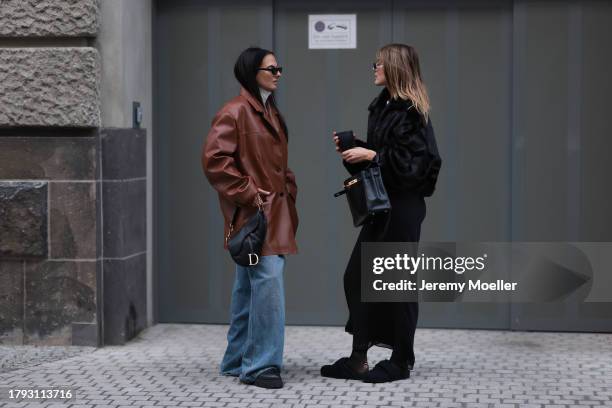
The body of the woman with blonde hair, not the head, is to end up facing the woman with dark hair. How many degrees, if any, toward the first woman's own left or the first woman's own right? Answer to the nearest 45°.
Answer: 0° — they already face them

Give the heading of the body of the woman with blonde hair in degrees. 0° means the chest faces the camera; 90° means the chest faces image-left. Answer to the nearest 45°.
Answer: approximately 90°

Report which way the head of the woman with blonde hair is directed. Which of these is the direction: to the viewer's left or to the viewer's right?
to the viewer's left

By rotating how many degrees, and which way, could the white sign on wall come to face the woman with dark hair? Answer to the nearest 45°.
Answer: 0° — it already faces them

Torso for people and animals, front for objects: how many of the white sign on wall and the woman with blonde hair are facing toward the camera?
1

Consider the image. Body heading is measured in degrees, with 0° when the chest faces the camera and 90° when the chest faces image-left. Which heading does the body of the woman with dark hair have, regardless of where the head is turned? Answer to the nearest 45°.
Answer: approximately 315°

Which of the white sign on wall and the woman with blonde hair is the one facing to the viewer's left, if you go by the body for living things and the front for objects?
the woman with blonde hair

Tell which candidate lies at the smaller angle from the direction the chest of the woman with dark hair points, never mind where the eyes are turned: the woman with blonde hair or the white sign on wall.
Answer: the woman with blonde hair

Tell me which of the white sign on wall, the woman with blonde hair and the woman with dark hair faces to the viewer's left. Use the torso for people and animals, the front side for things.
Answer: the woman with blonde hair

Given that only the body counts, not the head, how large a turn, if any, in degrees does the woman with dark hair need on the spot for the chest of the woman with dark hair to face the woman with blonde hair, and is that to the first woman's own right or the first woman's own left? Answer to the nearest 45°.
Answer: approximately 45° to the first woman's own left

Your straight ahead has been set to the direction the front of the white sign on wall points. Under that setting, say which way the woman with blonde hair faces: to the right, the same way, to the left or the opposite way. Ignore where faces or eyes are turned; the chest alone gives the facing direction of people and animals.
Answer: to the right
